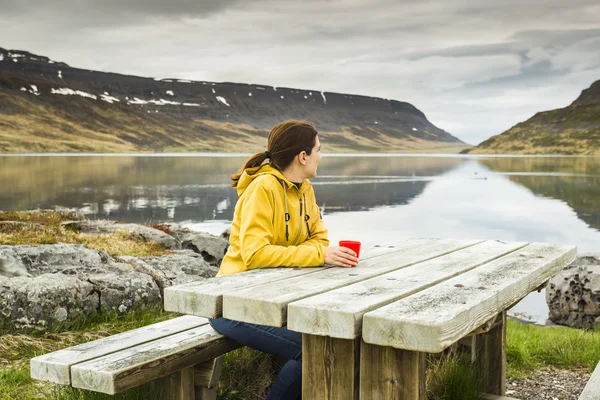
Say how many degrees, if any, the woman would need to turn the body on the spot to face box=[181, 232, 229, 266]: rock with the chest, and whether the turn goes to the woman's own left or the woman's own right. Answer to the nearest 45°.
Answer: approximately 135° to the woman's own left

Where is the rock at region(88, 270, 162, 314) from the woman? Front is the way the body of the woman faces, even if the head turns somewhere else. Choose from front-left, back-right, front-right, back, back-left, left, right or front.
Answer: back

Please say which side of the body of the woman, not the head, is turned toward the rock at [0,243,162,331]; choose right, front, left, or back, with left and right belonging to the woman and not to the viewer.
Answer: back

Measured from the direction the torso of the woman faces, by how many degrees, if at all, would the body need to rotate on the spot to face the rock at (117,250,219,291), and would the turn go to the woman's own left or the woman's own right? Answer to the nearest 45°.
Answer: approximately 135° to the woman's own left

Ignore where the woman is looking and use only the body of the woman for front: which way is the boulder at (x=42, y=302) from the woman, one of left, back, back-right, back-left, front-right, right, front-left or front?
back

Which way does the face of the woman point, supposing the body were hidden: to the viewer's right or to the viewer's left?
to the viewer's right
